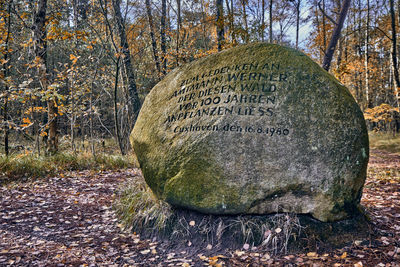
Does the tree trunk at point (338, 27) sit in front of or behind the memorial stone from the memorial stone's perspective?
behind

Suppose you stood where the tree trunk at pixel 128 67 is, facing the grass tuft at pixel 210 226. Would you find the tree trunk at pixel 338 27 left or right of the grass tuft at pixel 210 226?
left

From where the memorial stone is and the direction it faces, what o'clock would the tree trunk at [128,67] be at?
The tree trunk is roughly at 5 o'clock from the memorial stone.

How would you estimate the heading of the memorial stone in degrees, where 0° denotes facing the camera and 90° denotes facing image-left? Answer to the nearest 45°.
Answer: approximately 0°

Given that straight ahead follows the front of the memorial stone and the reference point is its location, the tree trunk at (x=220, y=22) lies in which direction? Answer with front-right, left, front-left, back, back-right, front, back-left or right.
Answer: back

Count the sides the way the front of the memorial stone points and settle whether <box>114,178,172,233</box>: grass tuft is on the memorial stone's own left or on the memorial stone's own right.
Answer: on the memorial stone's own right

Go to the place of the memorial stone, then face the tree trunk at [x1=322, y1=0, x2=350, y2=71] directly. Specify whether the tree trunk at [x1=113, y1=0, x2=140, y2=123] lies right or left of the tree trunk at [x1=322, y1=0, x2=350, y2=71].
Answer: left
